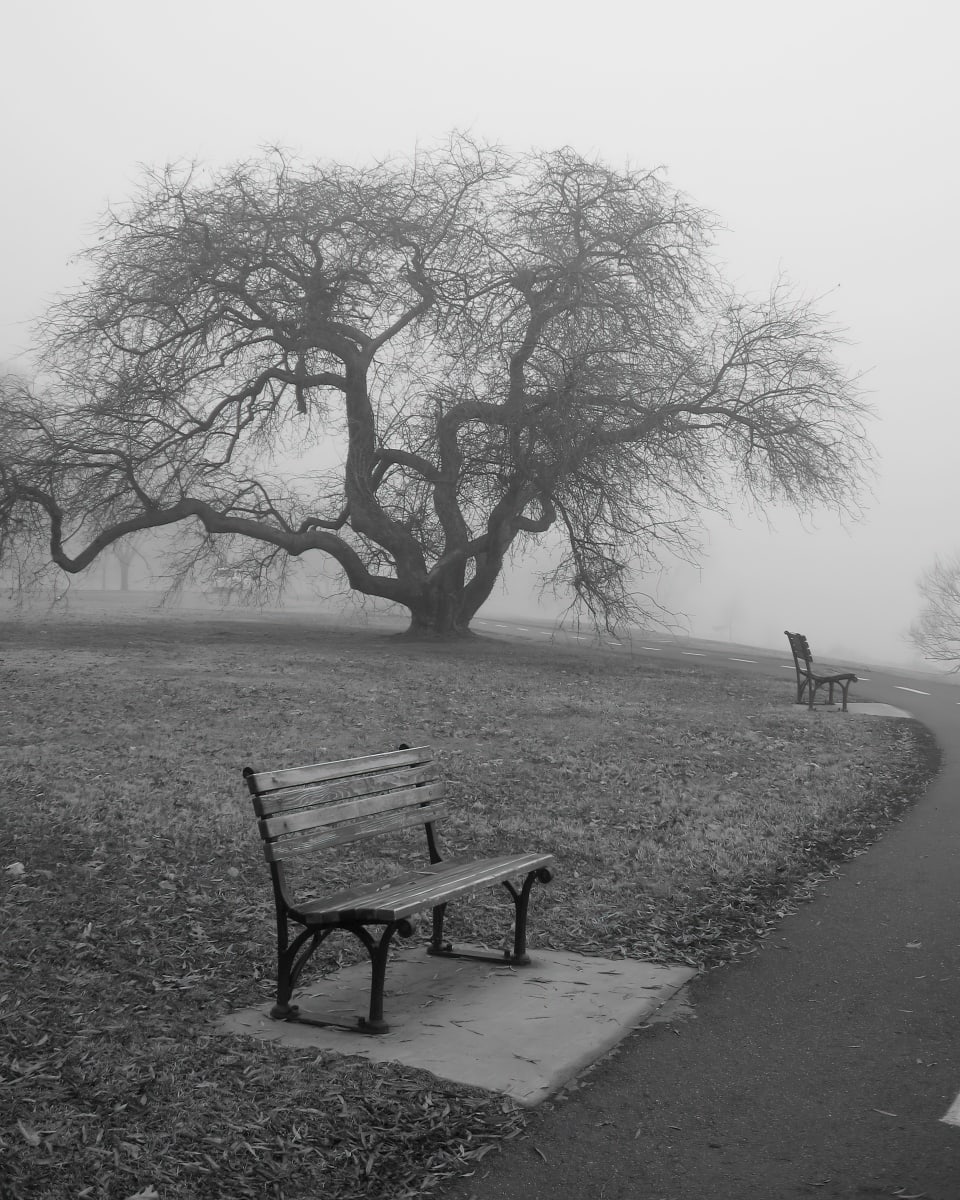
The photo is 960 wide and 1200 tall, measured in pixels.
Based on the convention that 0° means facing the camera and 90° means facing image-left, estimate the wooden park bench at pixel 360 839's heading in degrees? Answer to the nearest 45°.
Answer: approximately 315°

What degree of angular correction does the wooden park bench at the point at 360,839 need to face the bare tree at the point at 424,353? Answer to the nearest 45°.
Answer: approximately 135° to its left
